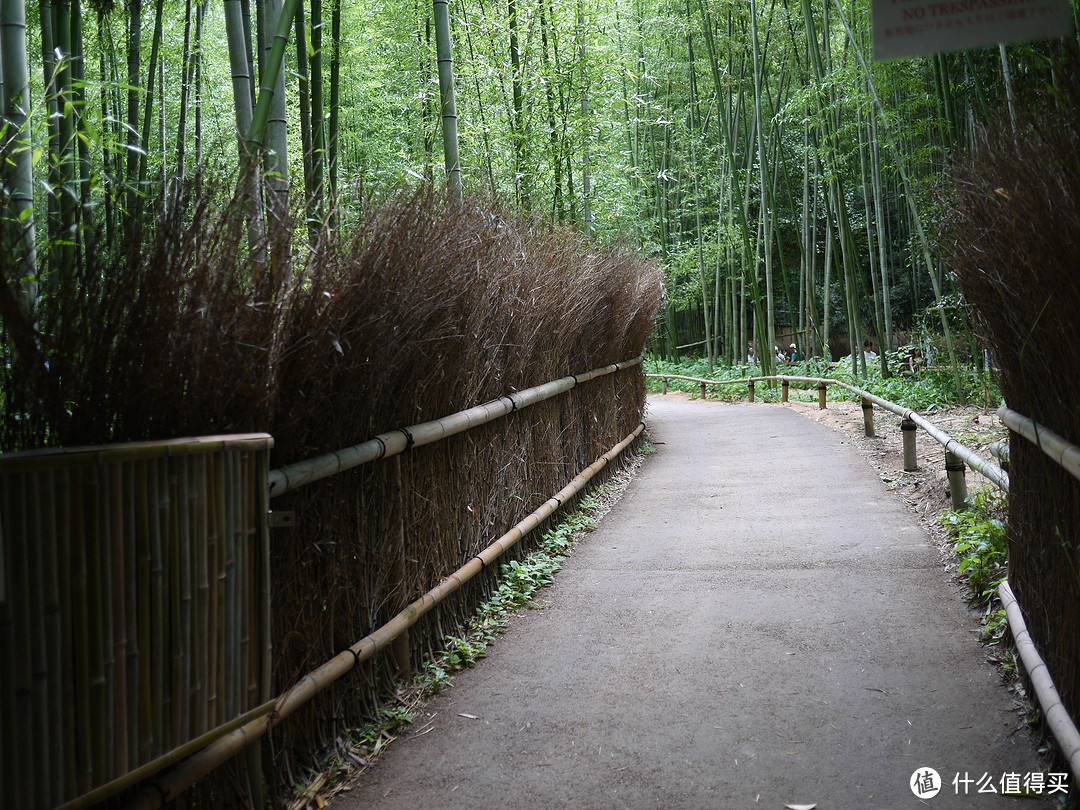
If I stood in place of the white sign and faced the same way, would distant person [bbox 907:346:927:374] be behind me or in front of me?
behind

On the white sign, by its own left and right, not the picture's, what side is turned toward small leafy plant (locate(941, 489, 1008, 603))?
back

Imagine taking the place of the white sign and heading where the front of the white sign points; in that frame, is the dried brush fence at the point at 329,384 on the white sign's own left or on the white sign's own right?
on the white sign's own right

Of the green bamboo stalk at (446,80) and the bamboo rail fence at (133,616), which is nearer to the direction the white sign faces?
the bamboo rail fence

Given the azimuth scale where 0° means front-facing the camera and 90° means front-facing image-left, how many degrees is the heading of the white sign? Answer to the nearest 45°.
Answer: approximately 0°

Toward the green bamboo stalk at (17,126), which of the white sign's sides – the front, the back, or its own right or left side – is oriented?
right
